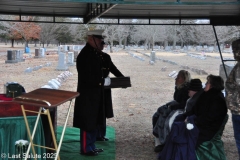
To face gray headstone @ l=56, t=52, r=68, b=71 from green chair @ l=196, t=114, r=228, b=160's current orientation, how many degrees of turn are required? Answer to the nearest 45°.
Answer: approximately 45° to its right

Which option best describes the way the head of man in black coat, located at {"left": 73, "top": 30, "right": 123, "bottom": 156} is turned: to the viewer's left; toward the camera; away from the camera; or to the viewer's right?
to the viewer's right

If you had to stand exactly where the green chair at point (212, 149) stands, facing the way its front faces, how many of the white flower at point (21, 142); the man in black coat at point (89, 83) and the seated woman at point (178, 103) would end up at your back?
0

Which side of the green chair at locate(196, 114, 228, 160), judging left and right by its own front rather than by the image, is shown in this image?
left

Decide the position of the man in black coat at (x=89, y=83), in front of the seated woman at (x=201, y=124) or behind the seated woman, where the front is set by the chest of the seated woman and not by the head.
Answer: in front

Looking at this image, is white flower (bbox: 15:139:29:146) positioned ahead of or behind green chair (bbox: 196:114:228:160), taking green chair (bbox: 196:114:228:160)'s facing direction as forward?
ahead

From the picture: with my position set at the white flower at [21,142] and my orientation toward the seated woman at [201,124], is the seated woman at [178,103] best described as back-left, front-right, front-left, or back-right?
front-left

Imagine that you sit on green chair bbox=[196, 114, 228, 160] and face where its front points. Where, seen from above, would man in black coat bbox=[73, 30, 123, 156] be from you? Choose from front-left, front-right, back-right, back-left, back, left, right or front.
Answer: front

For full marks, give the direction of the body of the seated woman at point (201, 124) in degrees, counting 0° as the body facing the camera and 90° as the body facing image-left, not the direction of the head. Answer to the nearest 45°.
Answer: approximately 90°

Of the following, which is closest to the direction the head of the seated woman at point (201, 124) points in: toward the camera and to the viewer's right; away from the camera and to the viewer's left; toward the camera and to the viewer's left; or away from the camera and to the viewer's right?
away from the camera and to the viewer's left

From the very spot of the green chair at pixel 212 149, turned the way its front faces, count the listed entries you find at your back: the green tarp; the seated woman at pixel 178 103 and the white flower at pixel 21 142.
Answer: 0

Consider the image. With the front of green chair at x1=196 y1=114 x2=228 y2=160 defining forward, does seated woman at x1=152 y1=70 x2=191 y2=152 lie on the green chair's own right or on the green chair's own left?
on the green chair's own right
